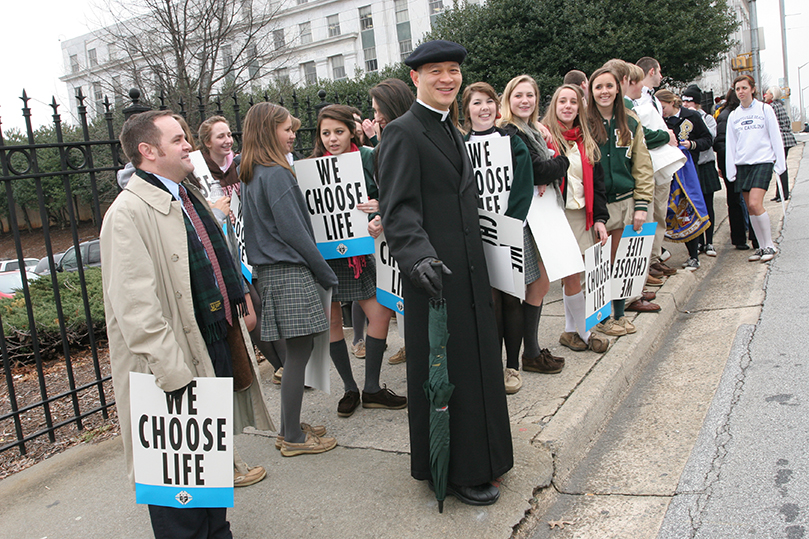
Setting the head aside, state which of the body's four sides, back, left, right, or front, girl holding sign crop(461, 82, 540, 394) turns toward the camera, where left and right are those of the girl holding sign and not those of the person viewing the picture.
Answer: front

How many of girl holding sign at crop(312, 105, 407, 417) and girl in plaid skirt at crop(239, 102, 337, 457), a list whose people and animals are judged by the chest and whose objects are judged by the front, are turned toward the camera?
1

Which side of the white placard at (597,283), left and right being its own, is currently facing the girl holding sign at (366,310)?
right

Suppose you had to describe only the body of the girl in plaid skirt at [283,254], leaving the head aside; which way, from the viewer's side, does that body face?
to the viewer's right

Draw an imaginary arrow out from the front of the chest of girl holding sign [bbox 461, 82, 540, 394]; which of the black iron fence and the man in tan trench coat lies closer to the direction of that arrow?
the man in tan trench coat

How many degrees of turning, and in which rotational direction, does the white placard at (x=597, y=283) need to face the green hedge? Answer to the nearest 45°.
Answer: approximately 135° to its right

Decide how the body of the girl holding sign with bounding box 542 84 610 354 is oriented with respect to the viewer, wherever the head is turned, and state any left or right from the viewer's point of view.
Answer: facing the viewer

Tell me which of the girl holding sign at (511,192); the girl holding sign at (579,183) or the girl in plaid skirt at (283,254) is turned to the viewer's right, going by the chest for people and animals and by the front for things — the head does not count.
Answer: the girl in plaid skirt

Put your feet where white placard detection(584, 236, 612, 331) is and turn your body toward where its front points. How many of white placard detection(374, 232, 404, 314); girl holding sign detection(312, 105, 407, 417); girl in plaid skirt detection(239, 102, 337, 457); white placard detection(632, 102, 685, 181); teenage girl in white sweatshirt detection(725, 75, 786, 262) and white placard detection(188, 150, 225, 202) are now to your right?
4

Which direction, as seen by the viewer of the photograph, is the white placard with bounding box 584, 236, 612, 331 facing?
facing the viewer and to the right of the viewer

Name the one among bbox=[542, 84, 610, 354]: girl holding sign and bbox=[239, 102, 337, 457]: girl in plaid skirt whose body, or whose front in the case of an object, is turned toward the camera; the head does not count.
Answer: the girl holding sign

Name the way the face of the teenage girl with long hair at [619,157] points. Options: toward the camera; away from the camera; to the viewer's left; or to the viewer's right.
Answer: toward the camera

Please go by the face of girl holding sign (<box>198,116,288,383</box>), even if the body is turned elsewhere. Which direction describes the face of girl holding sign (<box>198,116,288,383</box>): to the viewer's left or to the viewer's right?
to the viewer's right

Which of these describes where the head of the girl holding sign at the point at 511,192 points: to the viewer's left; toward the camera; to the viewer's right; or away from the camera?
toward the camera
